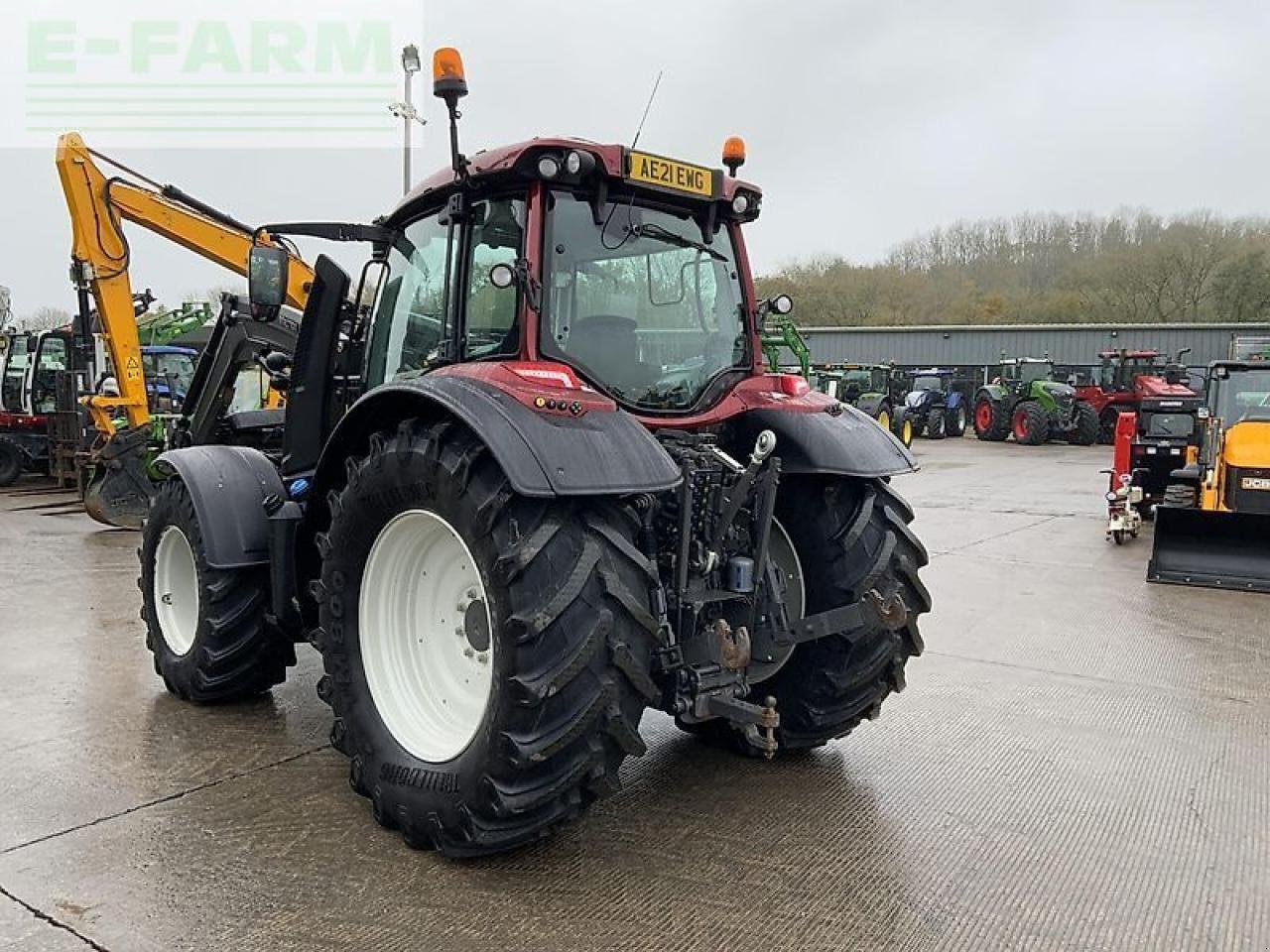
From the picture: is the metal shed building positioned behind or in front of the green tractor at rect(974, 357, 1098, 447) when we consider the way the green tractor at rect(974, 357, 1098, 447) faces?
behind

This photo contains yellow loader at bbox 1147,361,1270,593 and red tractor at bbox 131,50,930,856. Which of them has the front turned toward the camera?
the yellow loader

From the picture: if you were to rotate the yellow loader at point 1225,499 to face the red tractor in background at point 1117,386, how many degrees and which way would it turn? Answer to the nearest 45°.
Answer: approximately 180°

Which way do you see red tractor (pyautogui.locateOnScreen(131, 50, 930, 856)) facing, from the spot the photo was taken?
facing away from the viewer and to the left of the viewer

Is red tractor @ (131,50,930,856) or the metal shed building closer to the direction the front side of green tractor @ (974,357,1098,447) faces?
the red tractor

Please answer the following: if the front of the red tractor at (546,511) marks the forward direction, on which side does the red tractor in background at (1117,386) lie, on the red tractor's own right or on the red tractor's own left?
on the red tractor's own right

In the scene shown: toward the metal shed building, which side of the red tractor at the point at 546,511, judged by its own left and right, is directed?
right

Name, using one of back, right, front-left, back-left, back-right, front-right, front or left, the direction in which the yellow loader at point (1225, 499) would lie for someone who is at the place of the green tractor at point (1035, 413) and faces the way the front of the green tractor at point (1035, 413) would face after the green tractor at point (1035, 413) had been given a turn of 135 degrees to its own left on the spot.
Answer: back

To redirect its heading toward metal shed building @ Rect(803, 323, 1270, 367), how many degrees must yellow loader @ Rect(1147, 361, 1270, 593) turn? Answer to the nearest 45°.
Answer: approximately 180°
